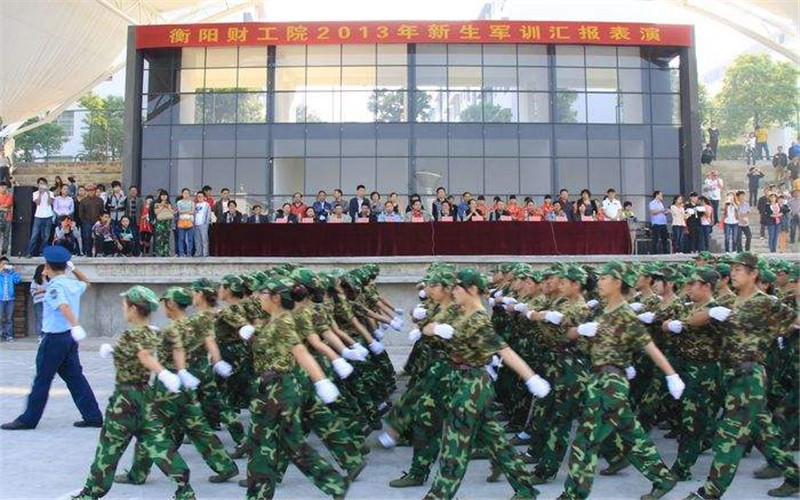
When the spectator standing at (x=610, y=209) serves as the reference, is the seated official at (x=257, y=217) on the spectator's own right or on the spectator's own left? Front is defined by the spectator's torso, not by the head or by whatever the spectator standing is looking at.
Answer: on the spectator's own right

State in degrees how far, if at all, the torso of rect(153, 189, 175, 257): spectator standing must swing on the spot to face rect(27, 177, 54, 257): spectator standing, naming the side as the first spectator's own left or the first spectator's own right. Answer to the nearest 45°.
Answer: approximately 90° to the first spectator's own right

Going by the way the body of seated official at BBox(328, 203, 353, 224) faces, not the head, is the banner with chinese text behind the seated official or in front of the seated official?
behind

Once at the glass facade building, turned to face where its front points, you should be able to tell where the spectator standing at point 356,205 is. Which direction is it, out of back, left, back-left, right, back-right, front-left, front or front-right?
front
